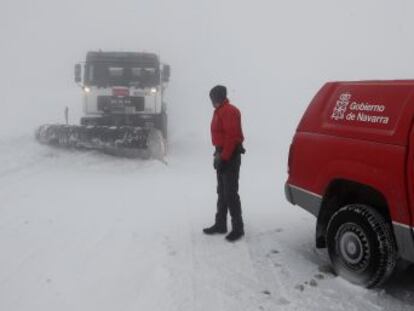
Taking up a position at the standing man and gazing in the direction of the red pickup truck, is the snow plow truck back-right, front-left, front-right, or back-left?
back-left

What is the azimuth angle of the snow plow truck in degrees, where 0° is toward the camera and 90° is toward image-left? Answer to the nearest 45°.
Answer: approximately 0°

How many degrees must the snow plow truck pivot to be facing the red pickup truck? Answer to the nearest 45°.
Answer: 0° — it already faces it

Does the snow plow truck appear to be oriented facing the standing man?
yes

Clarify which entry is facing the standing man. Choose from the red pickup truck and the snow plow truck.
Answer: the snow plow truck

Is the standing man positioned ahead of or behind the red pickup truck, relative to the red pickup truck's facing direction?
behind

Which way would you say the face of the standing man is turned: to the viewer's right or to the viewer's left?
to the viewer's left
